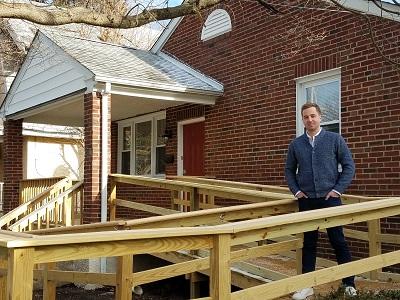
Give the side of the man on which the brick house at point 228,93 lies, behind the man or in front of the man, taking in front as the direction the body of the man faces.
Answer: behind

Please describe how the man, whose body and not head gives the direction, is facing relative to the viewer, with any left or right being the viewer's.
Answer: facing the viewer

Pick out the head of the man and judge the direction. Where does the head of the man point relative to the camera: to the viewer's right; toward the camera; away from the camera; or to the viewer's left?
toward the camera

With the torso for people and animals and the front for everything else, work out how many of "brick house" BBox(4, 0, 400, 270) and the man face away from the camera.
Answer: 0
